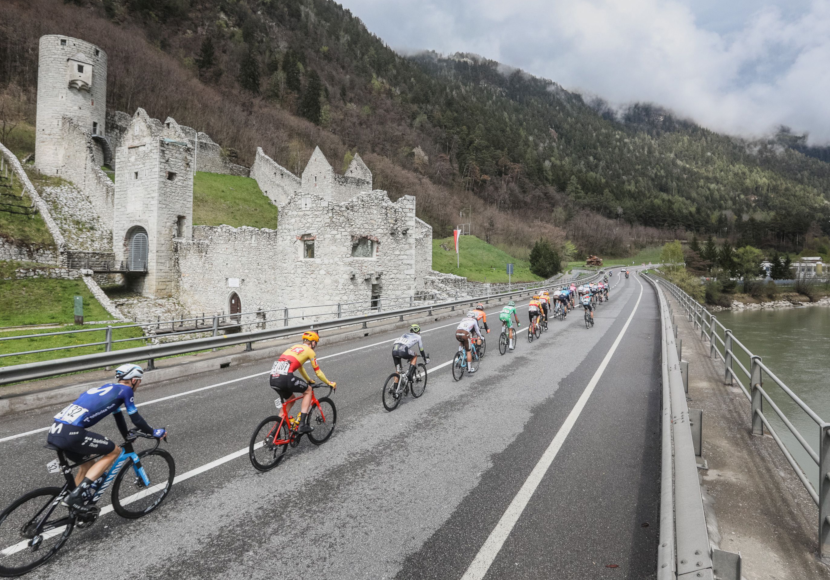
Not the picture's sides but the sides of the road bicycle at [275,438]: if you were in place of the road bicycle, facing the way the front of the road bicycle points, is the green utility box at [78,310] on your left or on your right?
on your left

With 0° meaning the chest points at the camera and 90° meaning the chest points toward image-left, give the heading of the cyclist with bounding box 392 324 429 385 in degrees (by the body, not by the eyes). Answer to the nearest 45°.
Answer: approximately 225°

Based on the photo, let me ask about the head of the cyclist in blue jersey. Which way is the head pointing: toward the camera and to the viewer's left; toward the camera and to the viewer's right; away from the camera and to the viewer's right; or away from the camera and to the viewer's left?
away from the camera and to the viewer's right

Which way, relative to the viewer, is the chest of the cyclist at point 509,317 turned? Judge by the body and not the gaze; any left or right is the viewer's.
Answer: facing away from the viewer and to the right of the viewer

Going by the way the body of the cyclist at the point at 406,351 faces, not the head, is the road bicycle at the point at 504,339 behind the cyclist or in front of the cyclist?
in front

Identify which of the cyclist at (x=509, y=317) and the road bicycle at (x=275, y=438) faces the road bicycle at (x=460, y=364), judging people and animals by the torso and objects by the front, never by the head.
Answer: the road bicycle at (x=275, y=438)

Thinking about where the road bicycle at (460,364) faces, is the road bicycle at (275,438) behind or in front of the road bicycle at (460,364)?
behind

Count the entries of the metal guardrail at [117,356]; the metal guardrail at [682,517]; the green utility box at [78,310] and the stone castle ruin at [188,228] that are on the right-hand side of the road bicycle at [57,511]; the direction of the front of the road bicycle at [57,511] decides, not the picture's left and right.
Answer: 1

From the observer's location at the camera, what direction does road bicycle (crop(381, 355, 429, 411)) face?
facing away from the viewer and to the right of the viewer

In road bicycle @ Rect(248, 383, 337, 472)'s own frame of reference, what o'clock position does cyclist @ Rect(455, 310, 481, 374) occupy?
The cyclist is roughly at 12 o'clock from the road bicycle.

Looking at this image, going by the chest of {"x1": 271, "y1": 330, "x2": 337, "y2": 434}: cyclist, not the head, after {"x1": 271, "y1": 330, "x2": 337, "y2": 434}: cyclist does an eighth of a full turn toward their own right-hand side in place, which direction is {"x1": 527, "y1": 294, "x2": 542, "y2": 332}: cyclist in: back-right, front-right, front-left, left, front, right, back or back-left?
front-left

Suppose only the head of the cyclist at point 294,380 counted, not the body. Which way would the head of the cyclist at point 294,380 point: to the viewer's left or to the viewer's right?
to the viewer's right

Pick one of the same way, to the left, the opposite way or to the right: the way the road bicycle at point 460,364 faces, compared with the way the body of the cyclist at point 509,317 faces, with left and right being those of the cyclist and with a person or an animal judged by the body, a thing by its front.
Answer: the same way

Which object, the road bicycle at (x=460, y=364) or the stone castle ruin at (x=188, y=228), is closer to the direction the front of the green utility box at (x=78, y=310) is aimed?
the road bicycle

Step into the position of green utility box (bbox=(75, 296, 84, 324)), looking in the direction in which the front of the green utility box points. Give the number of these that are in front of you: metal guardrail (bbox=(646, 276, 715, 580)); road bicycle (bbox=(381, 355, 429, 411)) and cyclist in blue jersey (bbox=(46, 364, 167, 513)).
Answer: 3

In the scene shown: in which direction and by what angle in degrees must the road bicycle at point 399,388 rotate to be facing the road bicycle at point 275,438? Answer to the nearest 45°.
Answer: approximately 180°
